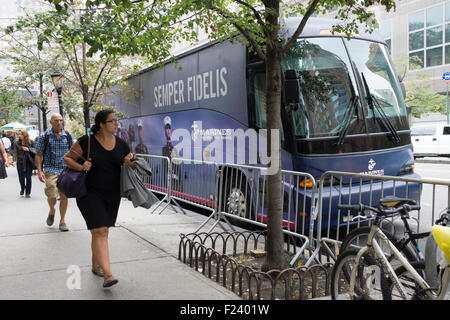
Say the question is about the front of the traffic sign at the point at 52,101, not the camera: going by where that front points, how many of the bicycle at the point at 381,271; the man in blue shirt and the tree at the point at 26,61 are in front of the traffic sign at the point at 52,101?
2

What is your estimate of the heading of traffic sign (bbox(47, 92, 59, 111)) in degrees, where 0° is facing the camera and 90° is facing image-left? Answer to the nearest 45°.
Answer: approximately 0°

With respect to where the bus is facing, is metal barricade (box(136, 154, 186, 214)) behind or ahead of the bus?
behind
